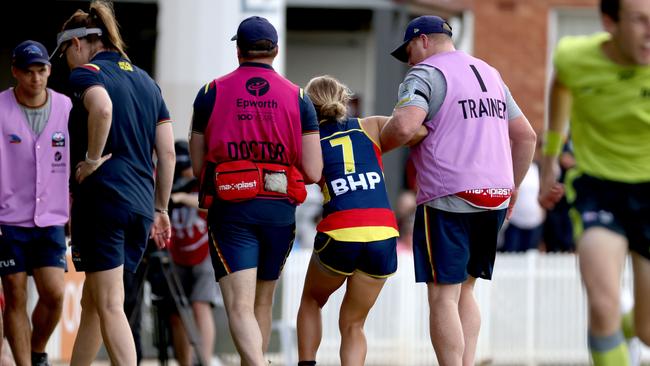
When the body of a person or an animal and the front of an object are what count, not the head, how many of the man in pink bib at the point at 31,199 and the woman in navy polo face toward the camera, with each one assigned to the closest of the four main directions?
1

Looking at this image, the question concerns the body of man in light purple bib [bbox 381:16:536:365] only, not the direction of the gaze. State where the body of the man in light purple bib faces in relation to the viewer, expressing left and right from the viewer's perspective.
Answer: facing away from the viewer and to the left of the viewer

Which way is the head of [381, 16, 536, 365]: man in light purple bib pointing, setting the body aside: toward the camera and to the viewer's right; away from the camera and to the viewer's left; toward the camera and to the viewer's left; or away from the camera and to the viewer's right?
away from the camera and to the viewer's left

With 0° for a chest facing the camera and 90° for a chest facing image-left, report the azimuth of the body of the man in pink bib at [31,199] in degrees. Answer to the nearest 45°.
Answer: approximately 0°

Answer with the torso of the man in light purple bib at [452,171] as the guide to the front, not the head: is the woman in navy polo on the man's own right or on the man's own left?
on the man's own left

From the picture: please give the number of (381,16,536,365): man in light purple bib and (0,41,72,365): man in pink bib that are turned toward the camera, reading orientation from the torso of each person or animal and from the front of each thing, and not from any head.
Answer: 1
